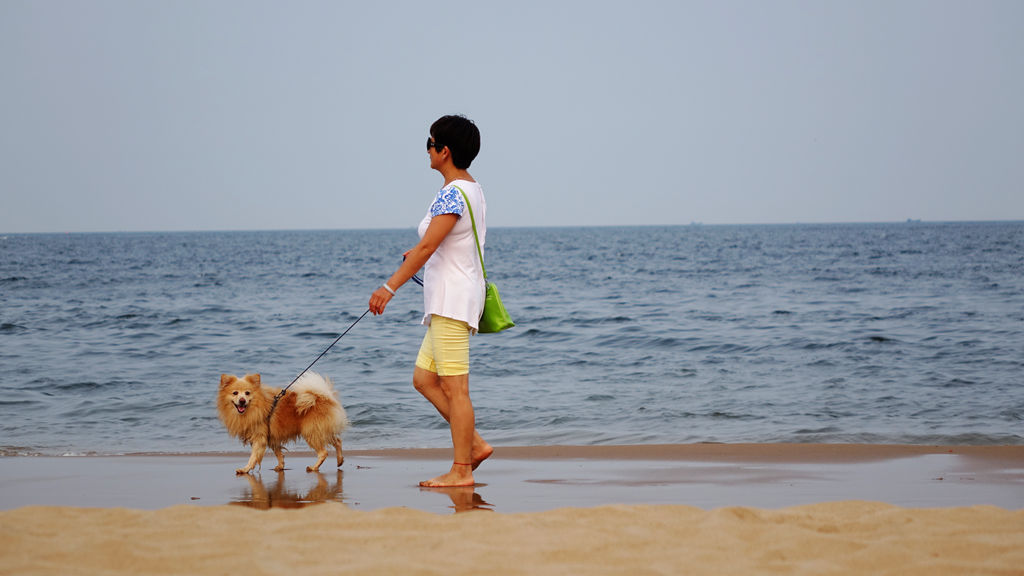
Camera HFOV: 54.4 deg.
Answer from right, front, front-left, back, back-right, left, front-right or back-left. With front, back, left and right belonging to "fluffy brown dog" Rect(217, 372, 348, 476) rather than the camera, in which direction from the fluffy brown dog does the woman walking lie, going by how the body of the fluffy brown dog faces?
back-left

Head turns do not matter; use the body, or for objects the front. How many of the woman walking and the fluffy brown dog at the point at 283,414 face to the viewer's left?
2

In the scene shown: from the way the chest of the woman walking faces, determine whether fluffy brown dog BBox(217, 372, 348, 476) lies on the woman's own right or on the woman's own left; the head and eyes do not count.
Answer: on the woman's own right

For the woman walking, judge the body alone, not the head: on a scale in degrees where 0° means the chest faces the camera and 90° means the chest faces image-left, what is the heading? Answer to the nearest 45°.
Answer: approximately 90°

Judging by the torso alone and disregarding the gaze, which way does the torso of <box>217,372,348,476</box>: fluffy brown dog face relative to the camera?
to the viewer's left
